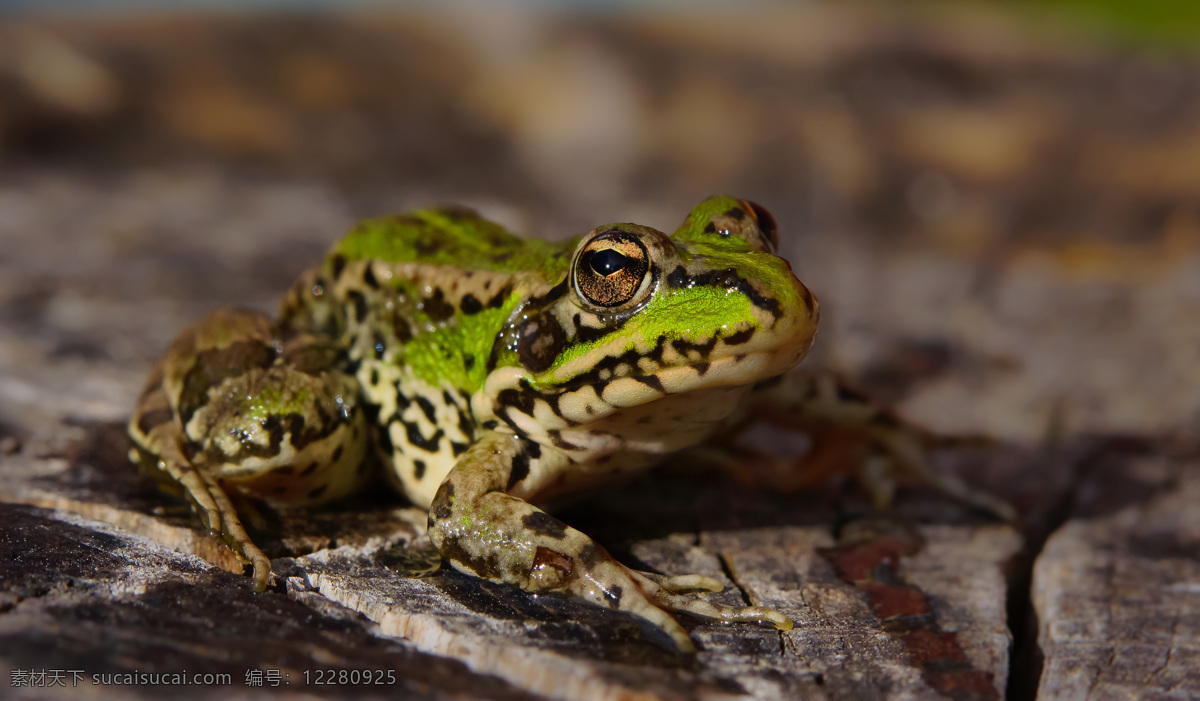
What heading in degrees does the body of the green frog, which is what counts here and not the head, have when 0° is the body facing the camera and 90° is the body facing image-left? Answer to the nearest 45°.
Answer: approximately 315°
